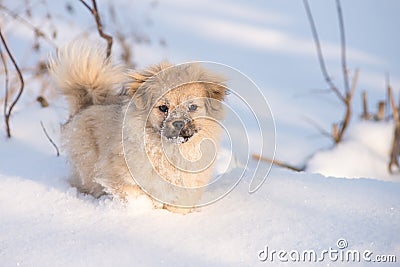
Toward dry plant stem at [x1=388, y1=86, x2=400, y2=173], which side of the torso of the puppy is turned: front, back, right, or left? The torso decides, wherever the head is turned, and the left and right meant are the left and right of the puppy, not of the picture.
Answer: left

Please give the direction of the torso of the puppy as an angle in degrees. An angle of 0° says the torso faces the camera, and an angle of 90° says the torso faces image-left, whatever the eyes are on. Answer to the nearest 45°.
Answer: approximately 315°

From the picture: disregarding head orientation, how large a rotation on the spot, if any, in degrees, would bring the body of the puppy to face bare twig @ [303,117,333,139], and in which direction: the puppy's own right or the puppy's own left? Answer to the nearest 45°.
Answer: approximately 90° to the puppy's own left
